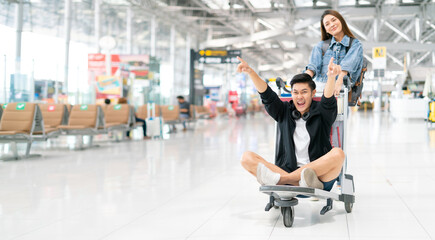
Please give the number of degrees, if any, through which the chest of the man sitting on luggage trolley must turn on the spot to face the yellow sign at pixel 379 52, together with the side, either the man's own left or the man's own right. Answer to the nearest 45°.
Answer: approximately 180°

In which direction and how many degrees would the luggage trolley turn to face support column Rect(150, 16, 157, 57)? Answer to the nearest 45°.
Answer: approximately 135° to its right

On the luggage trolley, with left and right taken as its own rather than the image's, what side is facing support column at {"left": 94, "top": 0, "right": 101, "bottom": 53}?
right

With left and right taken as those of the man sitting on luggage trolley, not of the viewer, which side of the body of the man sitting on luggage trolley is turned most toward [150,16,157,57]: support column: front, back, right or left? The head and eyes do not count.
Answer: back

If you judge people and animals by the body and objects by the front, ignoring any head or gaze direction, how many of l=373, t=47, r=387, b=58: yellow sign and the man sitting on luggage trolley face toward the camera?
2

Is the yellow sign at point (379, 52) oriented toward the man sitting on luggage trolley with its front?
yes

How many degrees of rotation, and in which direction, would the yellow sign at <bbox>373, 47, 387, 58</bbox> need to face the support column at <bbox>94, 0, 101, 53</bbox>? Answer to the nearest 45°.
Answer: approximately 45° to its right

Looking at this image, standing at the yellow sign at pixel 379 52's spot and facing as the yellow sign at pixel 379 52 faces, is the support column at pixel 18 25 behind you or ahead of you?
ahead

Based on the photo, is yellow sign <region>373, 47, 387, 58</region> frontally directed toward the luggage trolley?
yes

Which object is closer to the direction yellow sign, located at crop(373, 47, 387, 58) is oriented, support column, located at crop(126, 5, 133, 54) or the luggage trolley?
the luggage trolley
